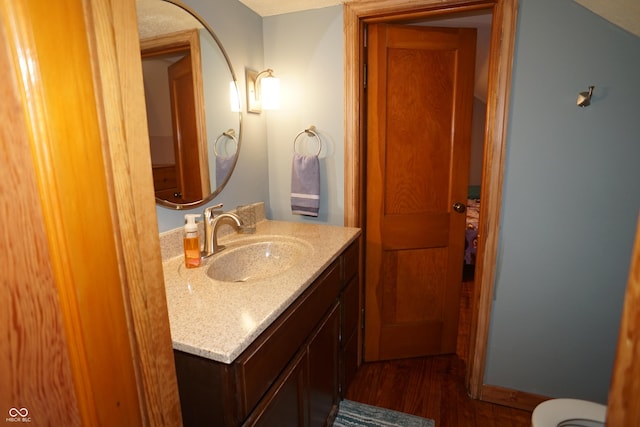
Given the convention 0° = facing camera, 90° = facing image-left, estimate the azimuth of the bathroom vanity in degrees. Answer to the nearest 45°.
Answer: approximately 315°

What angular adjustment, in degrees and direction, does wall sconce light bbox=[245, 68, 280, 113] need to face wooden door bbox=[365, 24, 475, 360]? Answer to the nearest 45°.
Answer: approximately 45° to its left

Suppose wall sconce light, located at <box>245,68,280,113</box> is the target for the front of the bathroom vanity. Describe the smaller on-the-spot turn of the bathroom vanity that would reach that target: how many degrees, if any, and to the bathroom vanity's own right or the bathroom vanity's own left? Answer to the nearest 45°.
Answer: approximately 135° to the bathroom vanity's own left

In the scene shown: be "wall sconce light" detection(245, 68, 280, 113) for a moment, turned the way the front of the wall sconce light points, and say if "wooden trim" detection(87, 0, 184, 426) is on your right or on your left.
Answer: on your right

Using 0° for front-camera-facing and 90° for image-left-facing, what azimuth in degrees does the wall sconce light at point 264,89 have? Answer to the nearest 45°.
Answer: approximately 315°
